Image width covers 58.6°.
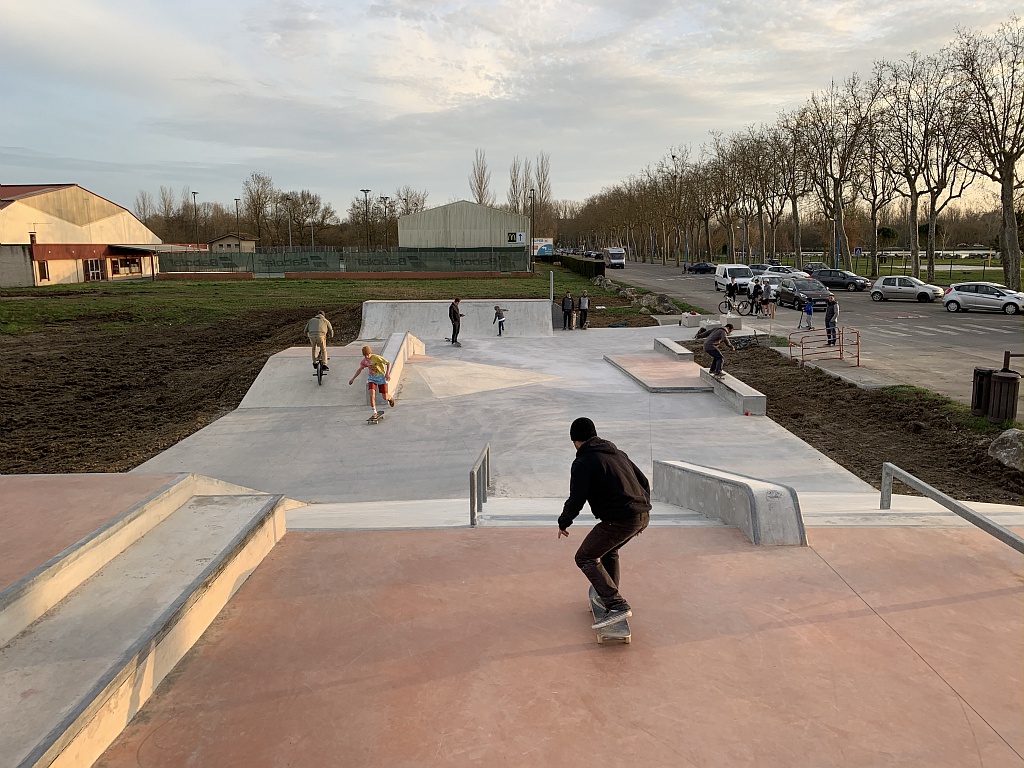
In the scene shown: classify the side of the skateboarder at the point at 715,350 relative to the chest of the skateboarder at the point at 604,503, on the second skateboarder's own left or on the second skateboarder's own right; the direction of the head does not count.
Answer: on the second skateboarder's own right

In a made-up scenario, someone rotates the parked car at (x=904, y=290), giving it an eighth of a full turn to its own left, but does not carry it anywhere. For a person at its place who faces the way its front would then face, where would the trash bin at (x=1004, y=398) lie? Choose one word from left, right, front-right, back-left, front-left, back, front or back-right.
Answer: back-right

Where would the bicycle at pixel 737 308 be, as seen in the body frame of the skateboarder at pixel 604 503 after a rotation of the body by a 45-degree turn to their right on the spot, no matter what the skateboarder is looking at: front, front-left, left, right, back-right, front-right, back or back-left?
front

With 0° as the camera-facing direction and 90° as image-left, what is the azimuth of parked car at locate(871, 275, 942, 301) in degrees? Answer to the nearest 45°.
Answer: approximately 270°

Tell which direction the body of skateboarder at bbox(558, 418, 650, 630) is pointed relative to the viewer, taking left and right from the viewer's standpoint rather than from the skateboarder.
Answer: facing away from the viewer and to the left of the viewer

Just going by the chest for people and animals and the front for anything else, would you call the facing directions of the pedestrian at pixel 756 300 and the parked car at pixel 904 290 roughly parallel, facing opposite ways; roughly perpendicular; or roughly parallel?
roughly perpendicular

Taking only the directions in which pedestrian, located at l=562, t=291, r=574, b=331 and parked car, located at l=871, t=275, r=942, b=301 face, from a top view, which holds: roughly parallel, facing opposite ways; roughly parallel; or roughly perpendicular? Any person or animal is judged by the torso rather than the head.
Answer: roughly perpendicular

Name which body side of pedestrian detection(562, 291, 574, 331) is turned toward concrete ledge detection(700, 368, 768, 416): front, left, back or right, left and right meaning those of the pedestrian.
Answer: front

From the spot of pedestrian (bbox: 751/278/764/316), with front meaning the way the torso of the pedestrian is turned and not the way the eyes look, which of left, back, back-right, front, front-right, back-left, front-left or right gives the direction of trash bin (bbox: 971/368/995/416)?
front

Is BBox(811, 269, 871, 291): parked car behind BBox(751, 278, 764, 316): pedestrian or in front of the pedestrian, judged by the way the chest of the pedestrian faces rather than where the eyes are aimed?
behind

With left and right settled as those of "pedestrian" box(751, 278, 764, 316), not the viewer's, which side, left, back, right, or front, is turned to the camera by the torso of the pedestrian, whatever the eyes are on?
front

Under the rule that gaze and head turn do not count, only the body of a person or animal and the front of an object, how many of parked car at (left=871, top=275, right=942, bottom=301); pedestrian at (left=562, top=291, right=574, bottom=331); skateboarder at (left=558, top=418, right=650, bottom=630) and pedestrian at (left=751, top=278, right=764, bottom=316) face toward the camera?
2
